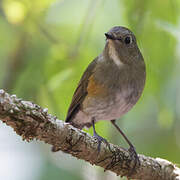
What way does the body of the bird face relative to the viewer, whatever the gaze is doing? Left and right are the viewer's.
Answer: facing the viewer and to the right of the viewer
